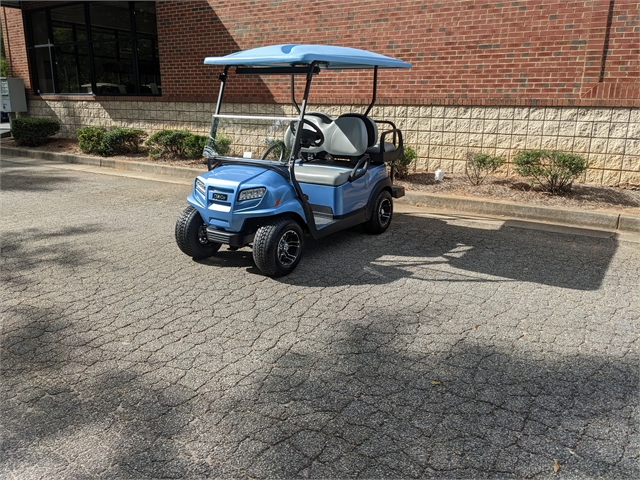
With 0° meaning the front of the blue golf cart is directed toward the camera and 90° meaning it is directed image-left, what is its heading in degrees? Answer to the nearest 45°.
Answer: approximately 45°

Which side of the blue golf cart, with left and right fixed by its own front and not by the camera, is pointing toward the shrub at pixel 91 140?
right

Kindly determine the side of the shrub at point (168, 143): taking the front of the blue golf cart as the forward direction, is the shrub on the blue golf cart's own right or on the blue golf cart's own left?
on the blue golf cart's own right

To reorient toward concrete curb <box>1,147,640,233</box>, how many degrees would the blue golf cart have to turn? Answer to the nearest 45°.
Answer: approximately 180°

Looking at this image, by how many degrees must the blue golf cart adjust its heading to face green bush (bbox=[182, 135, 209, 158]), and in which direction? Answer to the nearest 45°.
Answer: approximately 135° to its right

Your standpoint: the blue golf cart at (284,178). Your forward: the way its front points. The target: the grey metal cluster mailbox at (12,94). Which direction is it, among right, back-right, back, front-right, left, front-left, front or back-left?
right

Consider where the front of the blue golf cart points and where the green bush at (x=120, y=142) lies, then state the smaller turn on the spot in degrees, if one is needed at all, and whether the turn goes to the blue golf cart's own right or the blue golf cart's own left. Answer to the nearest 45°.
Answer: approximately 90° to the blue golf cart's own right

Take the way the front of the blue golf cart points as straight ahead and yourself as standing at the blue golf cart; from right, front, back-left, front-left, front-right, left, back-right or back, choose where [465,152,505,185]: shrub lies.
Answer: back

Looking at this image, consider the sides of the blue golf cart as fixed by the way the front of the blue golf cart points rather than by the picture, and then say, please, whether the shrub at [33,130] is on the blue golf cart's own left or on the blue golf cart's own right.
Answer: on the blue golf cart's own right

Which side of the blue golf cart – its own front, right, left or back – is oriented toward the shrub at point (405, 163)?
back
